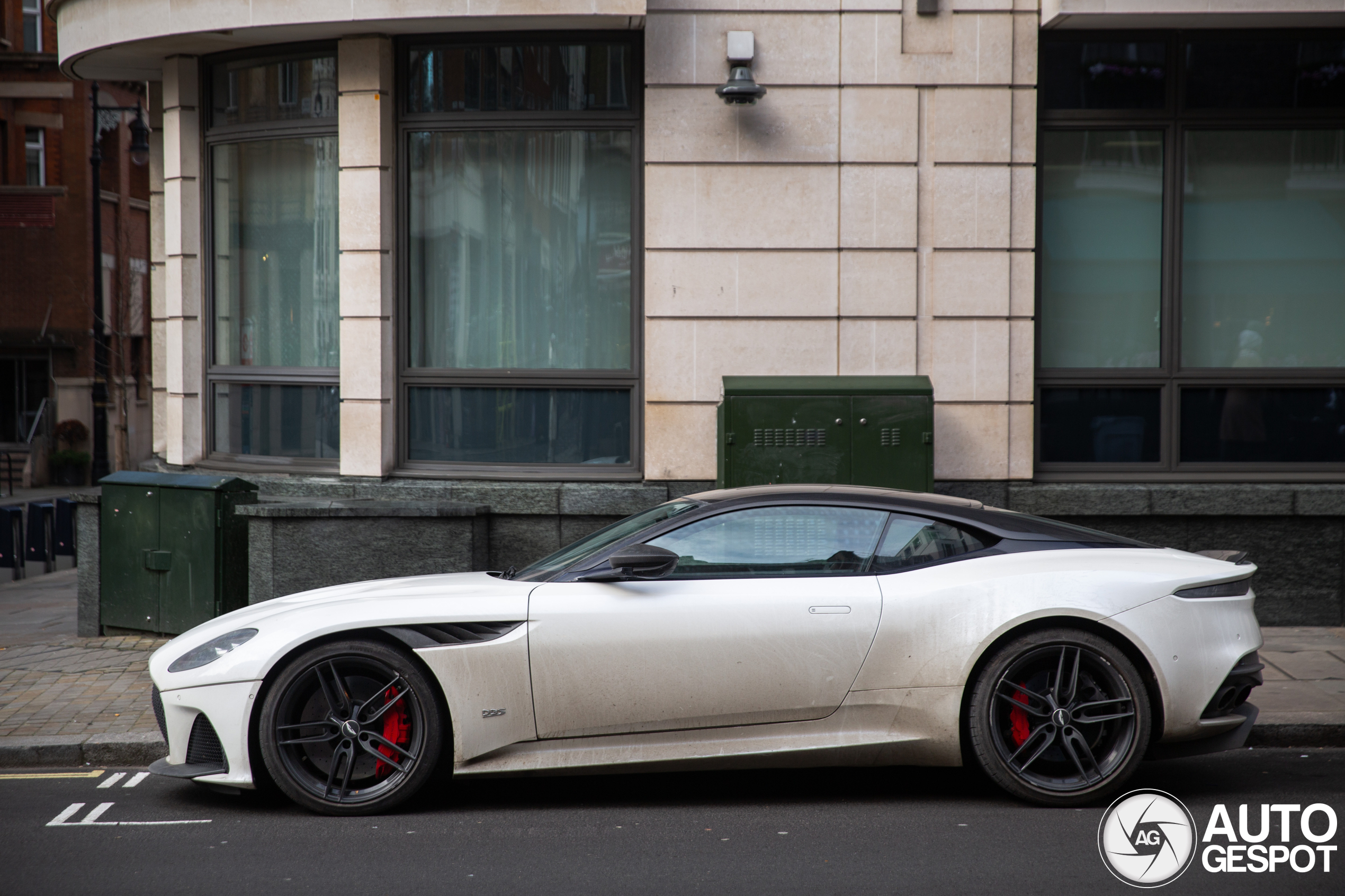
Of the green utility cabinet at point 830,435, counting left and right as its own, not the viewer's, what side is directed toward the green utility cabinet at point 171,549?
right

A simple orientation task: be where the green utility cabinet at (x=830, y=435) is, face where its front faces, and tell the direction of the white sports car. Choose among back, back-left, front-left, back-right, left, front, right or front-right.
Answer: front

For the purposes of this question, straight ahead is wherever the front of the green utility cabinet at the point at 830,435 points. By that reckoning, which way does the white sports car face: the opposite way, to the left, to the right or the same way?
to the right

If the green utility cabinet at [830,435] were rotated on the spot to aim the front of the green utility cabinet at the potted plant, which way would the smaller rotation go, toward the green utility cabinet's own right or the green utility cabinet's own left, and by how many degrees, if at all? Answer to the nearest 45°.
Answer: approximately 135° to the green utility cabinet's own right

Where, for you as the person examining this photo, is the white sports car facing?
facing to the left of the viewer

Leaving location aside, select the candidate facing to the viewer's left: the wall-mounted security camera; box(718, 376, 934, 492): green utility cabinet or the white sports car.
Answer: the white sports car

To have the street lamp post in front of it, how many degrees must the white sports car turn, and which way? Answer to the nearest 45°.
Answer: approximately 45° to its right

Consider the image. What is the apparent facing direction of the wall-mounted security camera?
toward the camera

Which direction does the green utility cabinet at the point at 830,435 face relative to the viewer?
toward the camera

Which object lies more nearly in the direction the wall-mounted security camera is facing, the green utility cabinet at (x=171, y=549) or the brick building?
the green utility cabinet

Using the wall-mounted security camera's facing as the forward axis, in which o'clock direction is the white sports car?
The white sports car is roughly at 12 o'clock from the wall-mounted security camera.

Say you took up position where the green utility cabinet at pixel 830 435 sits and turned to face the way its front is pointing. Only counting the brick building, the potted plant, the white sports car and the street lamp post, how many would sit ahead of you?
1
